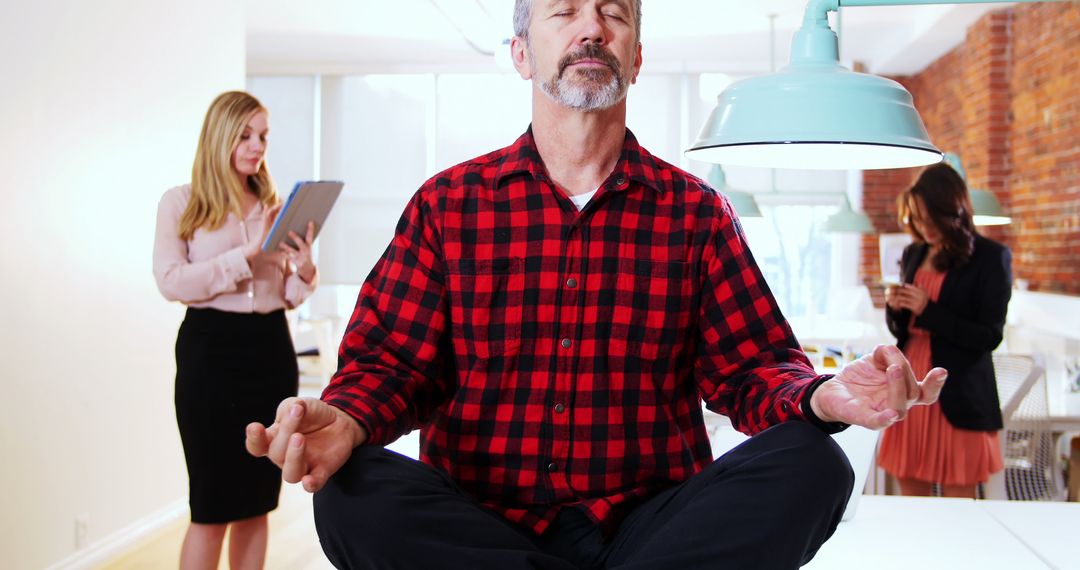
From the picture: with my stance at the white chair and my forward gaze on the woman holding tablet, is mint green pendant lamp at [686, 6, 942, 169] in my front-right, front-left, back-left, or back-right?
front-left

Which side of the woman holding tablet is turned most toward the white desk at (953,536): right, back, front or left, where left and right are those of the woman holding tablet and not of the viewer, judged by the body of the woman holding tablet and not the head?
front

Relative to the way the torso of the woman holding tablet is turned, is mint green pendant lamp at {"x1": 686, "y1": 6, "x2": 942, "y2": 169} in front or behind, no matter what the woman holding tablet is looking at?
in front

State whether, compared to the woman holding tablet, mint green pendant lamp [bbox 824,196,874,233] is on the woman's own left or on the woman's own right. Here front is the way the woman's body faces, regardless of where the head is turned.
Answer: on the woman's own left

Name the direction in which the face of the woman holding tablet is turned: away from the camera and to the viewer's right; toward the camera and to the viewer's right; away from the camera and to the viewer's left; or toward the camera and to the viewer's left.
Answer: toward the camera and to the viewer's right

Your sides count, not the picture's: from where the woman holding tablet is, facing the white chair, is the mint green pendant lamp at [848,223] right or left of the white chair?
left

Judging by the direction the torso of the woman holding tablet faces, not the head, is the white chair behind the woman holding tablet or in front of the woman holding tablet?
in front

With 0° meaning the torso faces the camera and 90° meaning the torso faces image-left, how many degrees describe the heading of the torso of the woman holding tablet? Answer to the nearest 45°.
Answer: approximately 315°
